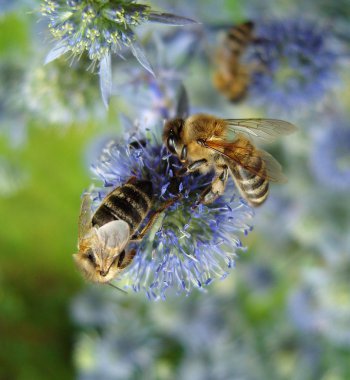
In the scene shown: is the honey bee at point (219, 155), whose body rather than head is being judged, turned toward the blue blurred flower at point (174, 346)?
no

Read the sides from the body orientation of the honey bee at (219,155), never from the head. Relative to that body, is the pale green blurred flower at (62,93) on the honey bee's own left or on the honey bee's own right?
on the honey bee's own right

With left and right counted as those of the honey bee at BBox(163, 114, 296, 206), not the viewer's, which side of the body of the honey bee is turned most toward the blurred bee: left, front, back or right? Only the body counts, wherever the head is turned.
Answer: right

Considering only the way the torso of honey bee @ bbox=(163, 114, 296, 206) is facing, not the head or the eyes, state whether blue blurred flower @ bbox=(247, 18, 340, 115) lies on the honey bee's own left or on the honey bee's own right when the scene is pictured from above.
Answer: on the honey bee's own right

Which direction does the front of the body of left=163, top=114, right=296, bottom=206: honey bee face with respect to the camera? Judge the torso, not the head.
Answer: to the viewer's left
